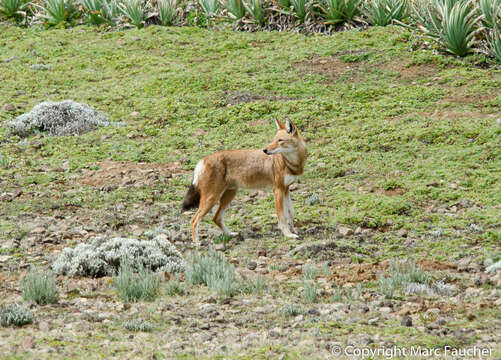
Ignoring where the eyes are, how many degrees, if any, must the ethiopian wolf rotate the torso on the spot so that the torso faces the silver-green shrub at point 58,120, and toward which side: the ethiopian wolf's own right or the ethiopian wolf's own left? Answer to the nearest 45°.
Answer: approximately 135° to the ethiopian wolf's own left

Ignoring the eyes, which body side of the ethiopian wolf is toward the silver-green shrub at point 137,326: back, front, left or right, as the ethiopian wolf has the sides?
right

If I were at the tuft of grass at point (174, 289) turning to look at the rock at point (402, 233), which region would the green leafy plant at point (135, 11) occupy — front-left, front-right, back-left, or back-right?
front-left

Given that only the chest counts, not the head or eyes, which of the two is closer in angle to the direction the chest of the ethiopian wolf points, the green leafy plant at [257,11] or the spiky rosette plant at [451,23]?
the spiky rosette plant

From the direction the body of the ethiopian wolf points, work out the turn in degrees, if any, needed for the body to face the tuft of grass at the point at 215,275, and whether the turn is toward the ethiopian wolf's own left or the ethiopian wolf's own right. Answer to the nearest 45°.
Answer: approximately 90° to the ethiopian wolf's own right

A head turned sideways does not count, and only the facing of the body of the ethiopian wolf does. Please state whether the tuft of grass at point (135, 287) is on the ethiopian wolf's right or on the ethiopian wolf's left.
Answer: on the ethiopian wolf's right

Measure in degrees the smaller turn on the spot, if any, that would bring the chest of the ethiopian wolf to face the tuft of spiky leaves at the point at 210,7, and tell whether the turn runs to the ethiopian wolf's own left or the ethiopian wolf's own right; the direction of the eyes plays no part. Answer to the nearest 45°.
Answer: approximately 90° to the ethiopian wolf's own left

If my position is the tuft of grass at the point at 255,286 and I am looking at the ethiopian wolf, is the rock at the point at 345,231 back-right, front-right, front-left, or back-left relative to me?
front-right

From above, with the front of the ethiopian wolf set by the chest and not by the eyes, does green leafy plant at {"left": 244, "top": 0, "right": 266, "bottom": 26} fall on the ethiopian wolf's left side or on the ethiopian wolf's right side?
on the ethiopian wolf's left side

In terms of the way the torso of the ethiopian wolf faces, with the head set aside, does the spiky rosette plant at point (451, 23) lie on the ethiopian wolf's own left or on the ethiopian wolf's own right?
on the ethiopian wolf's own left

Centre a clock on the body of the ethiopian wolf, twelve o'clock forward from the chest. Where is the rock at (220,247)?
The rock is roughly at 4 o'clock from the ethiopian wolf.

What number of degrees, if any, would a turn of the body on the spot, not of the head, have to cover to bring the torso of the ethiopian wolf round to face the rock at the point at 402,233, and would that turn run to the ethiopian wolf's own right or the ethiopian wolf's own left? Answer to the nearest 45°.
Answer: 0° — it already faces it

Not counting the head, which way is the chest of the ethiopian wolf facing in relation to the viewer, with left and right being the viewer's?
facing to the right of the viewer

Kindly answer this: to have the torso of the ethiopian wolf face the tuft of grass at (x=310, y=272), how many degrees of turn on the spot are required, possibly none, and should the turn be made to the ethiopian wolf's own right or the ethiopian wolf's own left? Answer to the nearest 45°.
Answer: approximately 90° to the ethiopian wolf's own right

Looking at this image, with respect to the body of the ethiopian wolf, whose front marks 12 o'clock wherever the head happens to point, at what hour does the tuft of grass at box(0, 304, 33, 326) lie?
The tuft of grass is roughly at 4 o'clock from the ethiopian wolf.
